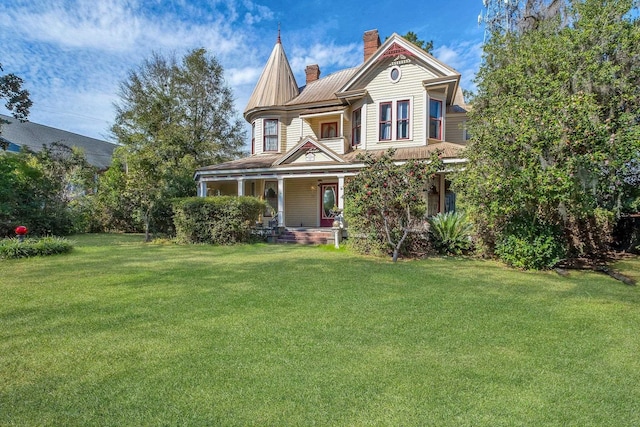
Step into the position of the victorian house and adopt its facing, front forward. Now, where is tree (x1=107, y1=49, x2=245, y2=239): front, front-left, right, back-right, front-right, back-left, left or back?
back-right

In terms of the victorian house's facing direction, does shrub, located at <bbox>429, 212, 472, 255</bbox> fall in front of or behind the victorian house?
in front

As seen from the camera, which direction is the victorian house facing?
toward the camera

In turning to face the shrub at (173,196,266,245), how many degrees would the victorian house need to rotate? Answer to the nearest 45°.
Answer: approximately 45° to its right

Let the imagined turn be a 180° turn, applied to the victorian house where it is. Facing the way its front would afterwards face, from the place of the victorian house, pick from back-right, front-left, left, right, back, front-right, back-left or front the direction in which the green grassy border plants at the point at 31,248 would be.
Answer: back-left

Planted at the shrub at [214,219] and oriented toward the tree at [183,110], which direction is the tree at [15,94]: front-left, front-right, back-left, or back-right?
front-left

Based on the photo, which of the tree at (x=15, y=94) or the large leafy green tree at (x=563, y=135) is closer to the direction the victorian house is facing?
the large leafy green tree

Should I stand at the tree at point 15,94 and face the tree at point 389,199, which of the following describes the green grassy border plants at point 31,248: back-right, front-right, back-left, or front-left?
front-right

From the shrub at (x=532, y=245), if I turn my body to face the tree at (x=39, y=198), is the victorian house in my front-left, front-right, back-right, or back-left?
front-right

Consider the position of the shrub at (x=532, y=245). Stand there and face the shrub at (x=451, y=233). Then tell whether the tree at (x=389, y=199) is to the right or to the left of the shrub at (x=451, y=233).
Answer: left

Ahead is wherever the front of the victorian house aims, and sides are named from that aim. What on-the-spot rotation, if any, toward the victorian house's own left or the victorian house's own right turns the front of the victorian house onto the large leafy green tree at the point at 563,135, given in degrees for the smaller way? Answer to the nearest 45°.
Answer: approximately 45° to the victorian house's own left

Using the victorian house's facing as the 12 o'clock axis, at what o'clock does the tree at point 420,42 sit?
The tree is roughly at 7 o'clock from the victorian house.

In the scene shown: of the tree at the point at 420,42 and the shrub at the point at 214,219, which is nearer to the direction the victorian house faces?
the shrub

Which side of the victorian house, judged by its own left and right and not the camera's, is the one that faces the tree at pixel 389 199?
front

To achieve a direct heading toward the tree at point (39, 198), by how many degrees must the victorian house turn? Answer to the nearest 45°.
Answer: approximately 90° to its right

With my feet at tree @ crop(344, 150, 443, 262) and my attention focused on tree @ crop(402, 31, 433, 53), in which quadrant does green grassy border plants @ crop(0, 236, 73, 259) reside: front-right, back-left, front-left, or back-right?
back-left

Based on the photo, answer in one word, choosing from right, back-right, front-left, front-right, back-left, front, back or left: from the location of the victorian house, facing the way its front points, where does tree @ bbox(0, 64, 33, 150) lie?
right
